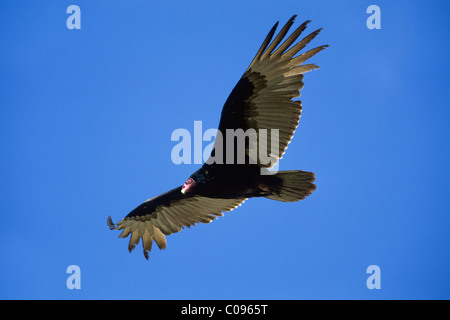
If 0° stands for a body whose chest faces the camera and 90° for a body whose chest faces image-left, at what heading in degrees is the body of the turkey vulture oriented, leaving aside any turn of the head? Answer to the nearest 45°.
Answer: approximately 90°
